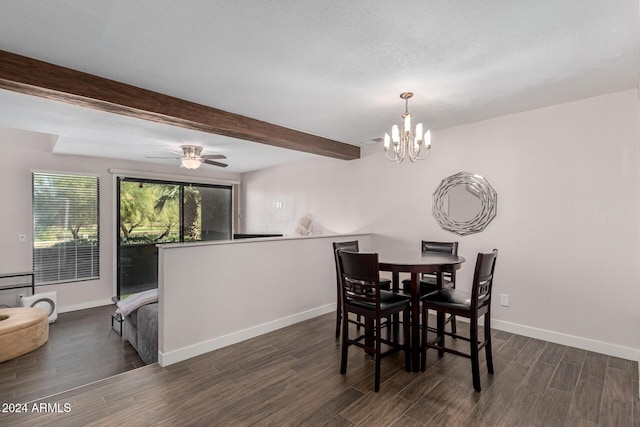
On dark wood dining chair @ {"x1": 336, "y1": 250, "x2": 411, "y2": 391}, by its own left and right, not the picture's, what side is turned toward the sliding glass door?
left

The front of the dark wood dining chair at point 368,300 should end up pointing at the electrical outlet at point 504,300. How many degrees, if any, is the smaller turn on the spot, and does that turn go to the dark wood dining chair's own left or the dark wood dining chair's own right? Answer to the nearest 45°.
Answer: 0° — it already faces it

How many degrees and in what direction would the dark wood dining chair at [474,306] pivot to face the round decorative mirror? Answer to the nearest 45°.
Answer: approximately 45° to its right

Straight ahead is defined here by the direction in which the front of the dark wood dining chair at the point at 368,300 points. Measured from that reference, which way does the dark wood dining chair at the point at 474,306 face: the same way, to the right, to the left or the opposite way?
to the left

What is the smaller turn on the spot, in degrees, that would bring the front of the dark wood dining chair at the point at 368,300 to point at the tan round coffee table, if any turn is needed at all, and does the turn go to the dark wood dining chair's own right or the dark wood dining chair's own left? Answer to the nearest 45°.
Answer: approximately 135° to the dark wood dining chair's own left

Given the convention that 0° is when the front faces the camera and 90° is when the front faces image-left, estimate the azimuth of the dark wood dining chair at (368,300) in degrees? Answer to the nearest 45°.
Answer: approximately 225°

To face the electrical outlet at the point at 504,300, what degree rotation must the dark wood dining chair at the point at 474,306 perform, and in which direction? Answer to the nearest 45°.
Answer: approximately 45° to its right

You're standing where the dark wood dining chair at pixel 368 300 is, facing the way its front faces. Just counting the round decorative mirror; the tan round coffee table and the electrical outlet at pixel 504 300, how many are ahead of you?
2

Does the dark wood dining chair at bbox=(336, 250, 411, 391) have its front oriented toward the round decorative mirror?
yes

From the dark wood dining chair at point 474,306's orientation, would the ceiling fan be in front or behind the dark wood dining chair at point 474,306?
in front

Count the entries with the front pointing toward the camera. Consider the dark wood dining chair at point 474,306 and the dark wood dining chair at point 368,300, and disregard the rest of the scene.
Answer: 0

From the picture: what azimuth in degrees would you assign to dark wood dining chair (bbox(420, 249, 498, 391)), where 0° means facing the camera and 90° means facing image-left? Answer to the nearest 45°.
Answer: approximately 135°

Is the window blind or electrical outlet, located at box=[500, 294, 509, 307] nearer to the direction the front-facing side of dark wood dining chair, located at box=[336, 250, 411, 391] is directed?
the electrical outlet
